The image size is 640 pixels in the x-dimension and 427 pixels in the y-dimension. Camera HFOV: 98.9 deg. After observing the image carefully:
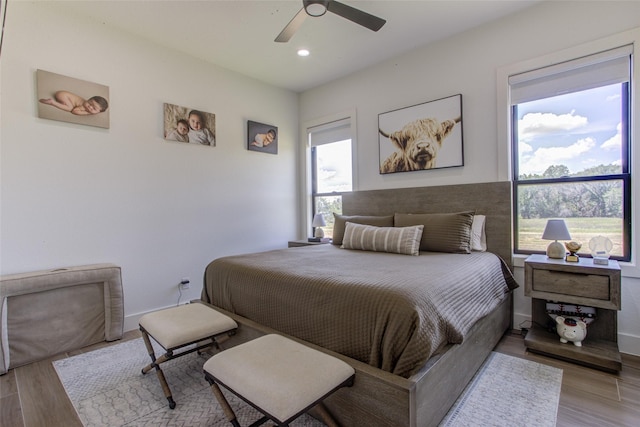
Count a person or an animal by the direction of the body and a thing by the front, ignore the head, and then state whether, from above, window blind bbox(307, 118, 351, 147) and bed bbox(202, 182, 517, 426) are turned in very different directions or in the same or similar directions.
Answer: same or similar directions

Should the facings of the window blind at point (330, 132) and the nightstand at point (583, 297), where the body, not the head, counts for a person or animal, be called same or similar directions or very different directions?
same or similar directions

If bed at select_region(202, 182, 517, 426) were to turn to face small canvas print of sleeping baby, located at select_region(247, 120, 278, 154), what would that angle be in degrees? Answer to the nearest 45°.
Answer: approximately 90° to its right

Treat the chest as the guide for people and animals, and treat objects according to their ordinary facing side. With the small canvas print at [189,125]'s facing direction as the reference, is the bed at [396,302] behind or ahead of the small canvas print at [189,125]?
ahead

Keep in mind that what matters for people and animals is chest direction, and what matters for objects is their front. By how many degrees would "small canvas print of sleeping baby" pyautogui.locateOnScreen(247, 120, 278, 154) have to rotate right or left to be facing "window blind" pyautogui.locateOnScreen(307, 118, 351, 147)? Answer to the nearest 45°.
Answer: approximately 45° to its left

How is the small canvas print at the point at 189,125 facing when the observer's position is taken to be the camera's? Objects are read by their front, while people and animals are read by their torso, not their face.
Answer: facing the viewer and to the right of the viewer

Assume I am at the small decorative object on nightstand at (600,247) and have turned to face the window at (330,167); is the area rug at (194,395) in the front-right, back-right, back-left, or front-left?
front-left

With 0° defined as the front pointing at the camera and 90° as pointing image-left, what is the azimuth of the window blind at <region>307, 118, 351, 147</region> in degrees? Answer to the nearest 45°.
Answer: approximately 45°

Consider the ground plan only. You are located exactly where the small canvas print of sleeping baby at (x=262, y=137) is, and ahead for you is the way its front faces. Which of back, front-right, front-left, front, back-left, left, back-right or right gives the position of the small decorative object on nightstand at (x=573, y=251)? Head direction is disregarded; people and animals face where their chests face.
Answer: front

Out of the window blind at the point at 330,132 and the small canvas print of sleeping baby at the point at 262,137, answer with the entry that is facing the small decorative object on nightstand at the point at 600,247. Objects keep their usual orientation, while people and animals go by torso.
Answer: the small canvas print of sleeping baby

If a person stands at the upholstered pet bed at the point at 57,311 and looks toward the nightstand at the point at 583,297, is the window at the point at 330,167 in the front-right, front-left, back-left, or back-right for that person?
front-left

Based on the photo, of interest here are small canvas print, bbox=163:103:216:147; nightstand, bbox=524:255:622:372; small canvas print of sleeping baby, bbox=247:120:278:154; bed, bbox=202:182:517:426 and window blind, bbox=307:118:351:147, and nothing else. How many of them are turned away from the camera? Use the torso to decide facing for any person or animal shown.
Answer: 0

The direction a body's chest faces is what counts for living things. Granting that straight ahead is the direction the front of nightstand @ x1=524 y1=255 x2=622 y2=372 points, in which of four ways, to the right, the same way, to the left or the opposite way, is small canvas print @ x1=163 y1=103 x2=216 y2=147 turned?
to the left

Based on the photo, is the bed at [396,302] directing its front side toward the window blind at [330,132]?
no

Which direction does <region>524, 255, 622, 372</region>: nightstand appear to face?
toward the camera

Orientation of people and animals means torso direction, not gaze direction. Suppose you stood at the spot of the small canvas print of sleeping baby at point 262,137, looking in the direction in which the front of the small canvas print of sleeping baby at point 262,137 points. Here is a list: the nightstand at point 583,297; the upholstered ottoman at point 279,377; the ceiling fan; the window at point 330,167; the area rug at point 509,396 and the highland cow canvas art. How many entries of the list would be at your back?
0

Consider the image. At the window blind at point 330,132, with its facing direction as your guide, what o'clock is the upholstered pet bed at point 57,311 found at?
The upholstered pet bed is roughly at 12 o'clock from the window blind.

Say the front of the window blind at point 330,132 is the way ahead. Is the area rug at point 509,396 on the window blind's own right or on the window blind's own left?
on the window blind's own left

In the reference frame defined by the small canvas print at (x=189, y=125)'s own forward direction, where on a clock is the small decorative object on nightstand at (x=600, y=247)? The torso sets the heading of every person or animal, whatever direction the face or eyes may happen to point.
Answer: The small decorative object on nightstand is roughly at 12 o'clock from the small canvas print.

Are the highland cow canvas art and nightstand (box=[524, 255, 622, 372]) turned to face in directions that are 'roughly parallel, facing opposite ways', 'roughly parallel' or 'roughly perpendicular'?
roughly parallel
